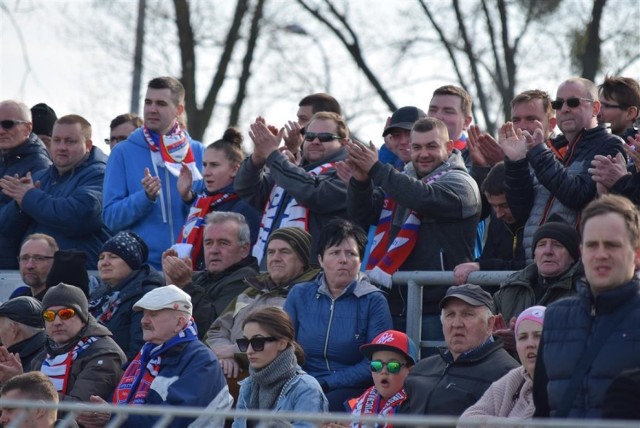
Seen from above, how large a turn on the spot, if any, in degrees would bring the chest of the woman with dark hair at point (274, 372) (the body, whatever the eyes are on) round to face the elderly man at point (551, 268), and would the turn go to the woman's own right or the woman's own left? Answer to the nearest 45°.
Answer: approximately 135° to the woman's own left

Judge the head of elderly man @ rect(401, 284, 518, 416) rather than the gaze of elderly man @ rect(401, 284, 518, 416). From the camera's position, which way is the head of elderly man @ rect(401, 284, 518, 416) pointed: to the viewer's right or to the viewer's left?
to the viewer's left

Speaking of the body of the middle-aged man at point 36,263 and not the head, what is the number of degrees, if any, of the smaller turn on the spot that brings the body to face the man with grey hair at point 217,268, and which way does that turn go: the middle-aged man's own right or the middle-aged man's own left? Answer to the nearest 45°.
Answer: approximately 90° to the middle-aged man's own left

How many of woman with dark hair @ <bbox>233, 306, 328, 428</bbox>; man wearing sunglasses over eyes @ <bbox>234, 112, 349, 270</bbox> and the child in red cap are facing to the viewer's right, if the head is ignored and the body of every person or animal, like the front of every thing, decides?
0

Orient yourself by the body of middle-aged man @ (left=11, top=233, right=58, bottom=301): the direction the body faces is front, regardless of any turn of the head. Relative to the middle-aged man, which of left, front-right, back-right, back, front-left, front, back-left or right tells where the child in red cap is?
left

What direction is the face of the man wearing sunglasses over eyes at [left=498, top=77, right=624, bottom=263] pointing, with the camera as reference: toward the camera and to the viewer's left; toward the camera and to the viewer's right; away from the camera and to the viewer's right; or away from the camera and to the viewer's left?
toward the camera and to the viewer's left

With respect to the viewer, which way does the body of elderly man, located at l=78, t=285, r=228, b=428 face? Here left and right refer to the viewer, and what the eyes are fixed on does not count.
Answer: facing the viewer and to the left of the viewer

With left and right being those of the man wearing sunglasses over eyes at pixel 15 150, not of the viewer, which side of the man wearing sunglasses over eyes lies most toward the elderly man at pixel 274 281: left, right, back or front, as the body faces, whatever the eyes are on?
left

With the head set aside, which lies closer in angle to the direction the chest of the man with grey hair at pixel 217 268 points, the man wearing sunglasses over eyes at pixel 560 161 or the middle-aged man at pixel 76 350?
the middle-aged man

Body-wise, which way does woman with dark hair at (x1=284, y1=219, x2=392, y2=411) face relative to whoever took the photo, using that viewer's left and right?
facing the viewer
